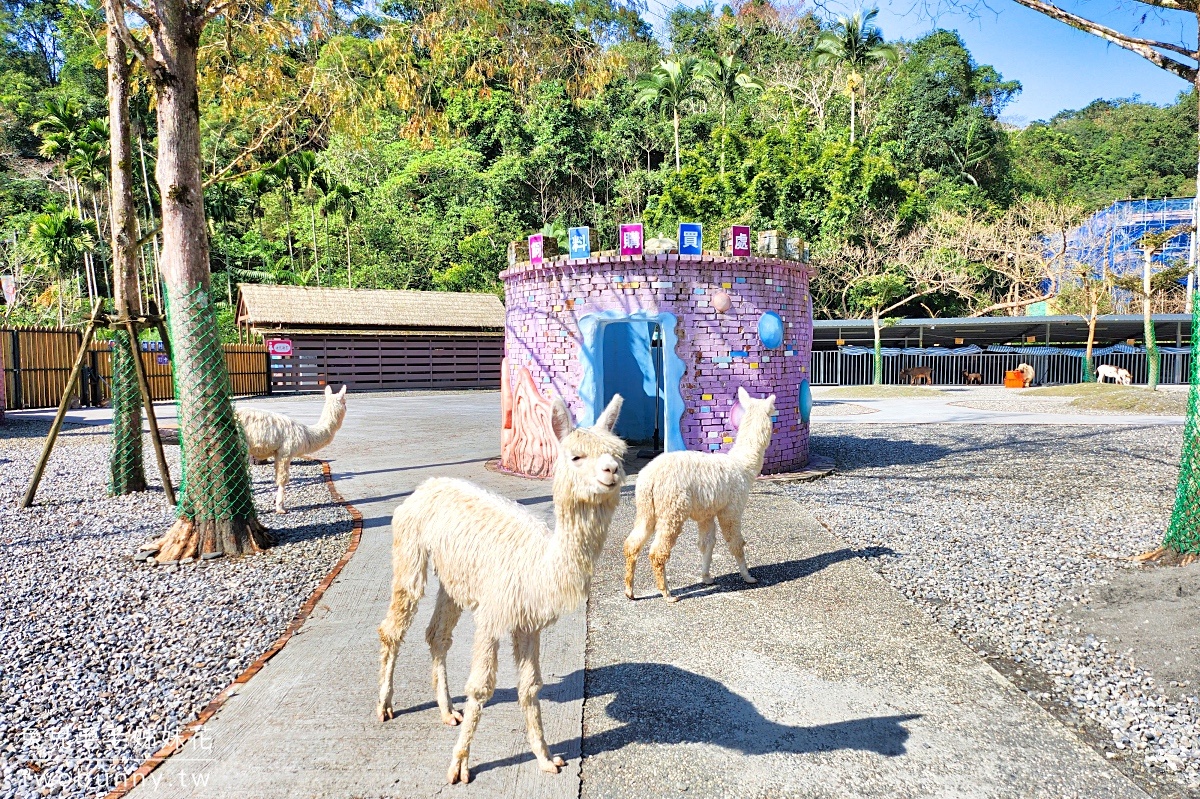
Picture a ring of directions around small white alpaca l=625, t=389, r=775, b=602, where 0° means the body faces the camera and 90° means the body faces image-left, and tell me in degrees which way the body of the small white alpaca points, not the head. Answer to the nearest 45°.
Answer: approximately 225°

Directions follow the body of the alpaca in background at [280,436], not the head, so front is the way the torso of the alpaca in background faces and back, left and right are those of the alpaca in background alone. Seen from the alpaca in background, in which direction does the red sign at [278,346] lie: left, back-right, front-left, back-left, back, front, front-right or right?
left

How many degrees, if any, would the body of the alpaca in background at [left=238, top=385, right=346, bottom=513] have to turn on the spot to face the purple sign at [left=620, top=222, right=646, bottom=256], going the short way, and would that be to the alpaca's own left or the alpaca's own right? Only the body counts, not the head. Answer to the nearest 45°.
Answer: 0° — it already faces it

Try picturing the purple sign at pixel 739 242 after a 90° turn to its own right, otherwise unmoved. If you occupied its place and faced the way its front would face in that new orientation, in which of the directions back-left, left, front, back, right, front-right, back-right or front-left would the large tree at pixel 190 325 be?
front-left

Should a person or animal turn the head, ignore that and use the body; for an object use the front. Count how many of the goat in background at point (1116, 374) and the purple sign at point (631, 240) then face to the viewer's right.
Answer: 1

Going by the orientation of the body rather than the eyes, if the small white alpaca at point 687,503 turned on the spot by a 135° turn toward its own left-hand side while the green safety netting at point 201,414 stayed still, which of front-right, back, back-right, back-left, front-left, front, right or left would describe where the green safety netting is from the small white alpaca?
front

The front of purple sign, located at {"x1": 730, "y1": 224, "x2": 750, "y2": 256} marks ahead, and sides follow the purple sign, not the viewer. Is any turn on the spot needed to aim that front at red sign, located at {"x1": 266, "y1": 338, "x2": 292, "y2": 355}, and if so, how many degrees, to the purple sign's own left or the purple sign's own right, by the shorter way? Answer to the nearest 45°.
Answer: approximately 135° to the purple sign's own right

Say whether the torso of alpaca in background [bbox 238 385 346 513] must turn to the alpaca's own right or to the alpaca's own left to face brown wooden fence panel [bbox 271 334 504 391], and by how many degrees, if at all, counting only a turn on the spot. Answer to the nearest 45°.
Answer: approximately 90° to the alpaca's own left

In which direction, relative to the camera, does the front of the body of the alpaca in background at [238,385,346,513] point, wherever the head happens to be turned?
to the viewer's right

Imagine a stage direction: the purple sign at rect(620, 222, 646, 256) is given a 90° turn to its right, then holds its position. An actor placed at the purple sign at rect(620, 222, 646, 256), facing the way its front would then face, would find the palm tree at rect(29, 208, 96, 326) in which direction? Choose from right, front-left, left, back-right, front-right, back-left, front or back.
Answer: front-right
